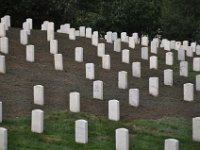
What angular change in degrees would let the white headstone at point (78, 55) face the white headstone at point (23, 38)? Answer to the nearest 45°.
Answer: approximately 135° to its right

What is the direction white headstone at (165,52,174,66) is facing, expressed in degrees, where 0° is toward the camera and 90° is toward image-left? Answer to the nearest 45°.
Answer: approximately 0°

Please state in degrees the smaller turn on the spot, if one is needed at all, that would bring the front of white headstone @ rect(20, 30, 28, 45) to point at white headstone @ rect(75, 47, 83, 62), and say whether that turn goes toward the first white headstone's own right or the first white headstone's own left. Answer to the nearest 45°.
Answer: approximately 45° to the first white headstone's own left

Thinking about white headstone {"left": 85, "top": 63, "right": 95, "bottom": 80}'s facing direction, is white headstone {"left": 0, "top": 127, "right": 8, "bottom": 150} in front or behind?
in front

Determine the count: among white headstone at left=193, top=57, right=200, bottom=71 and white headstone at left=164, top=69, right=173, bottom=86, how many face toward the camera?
2

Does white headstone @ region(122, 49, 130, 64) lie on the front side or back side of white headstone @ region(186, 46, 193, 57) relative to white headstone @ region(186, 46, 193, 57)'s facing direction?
on the front side

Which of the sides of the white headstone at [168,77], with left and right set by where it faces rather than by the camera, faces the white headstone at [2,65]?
right

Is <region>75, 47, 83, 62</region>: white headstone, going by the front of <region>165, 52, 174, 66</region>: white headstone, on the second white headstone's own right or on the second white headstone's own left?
on the second white headstone's own right
